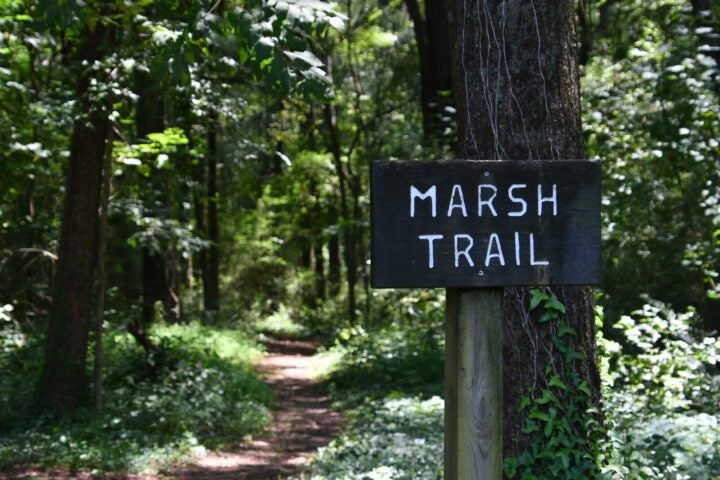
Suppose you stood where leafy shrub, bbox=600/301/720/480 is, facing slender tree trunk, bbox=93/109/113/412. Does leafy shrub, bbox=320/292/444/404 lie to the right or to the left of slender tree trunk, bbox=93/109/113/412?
right

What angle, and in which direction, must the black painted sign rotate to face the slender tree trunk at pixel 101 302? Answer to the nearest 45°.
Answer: approximately 135° to its right

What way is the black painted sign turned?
toward the camera

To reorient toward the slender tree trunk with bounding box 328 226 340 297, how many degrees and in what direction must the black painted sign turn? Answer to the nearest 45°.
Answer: approximately 180°

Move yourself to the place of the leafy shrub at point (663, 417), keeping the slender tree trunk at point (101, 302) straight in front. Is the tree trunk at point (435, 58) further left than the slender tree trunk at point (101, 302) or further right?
right

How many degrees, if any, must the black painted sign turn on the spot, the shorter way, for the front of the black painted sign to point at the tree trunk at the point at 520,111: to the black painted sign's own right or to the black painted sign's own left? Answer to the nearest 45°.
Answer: approximately 180°

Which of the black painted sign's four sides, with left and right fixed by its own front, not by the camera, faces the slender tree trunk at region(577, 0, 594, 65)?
back

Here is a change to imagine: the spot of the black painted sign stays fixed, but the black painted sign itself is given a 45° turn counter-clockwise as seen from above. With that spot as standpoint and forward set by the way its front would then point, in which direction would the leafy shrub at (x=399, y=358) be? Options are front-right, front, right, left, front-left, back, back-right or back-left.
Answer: back-left

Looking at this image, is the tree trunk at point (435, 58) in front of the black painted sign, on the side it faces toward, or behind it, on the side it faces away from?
behind

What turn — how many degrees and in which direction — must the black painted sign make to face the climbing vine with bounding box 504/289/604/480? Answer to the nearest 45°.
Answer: approximately 180°

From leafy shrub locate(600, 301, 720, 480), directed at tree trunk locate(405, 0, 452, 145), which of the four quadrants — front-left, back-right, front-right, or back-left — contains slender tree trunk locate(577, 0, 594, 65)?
front-right

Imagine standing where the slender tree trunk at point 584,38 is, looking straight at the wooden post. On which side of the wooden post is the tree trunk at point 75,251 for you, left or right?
right
